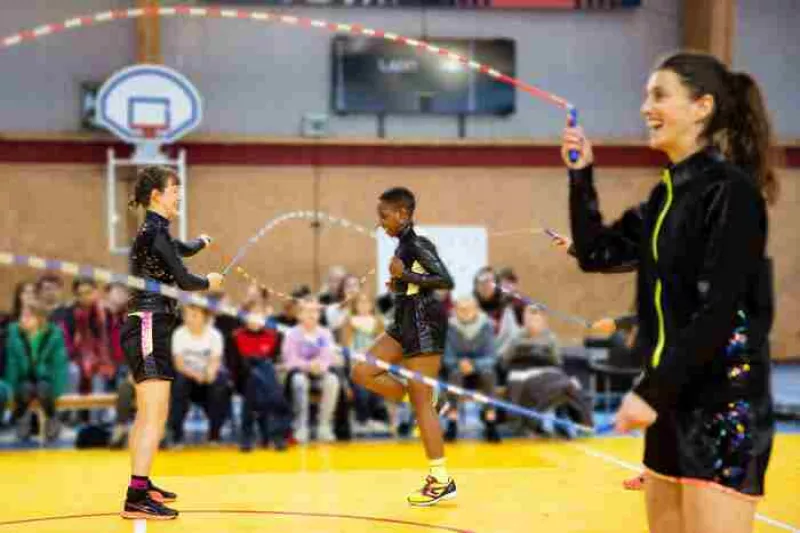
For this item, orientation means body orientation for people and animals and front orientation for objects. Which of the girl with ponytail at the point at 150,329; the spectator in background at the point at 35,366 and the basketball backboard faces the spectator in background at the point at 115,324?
the basketball backboard

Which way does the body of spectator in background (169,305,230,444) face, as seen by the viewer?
toward the camera

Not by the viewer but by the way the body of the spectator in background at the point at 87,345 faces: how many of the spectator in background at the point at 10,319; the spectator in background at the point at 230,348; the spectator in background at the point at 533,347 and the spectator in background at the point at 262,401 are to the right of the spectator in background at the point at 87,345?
1

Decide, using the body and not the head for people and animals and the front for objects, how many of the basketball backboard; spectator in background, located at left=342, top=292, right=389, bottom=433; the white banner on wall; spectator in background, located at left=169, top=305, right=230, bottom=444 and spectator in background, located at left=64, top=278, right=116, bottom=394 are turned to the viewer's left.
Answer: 0

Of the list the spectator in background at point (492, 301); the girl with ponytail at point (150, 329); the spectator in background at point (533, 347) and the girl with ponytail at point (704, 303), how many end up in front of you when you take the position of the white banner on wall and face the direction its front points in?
4

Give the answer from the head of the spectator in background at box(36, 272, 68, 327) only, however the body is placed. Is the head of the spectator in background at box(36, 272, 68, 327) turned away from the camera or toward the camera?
toward the camera

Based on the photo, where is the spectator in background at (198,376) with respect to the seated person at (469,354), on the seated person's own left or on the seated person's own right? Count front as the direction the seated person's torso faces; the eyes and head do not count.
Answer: on the seated person's own right

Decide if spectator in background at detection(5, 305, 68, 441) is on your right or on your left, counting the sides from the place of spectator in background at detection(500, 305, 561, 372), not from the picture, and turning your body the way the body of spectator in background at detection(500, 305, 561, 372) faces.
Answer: on your right

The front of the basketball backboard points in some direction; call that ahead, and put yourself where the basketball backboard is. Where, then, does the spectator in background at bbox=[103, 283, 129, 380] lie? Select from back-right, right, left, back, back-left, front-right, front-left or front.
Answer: front

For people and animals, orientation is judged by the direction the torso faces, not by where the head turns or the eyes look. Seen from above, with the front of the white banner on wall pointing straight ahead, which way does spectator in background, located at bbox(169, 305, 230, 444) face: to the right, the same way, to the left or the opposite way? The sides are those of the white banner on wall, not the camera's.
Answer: the same way

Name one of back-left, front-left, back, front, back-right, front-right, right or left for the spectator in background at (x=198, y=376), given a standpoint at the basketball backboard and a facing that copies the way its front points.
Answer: front

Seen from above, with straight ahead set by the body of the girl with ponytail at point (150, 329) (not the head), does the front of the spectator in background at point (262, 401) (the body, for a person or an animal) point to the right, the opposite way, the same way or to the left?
to the right

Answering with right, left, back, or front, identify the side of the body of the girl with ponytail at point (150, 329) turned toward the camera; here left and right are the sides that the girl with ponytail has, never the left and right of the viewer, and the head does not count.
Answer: right

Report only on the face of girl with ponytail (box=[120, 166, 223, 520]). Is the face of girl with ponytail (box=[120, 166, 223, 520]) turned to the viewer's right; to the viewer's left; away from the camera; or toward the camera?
to the viewer's right

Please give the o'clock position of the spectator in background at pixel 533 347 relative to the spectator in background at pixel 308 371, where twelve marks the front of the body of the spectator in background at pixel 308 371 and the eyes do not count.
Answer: the spectator in background at pixel 533 347 is roughly at 9 o'clock from the spectator in background at pixel 308 371.

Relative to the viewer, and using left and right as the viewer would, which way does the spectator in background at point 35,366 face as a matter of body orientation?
facing the viewer
